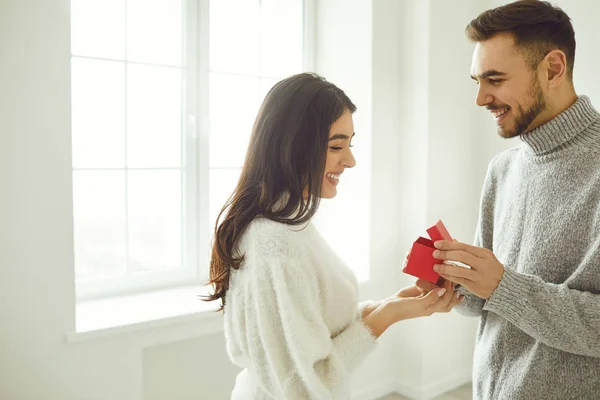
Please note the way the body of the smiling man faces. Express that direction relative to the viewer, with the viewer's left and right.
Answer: facing the viewer and to the left of the viewer

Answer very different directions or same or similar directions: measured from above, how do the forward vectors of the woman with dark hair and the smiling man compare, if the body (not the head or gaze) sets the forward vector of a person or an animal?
very different directions

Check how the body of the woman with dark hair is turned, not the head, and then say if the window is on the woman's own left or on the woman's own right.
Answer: on the woman's own left

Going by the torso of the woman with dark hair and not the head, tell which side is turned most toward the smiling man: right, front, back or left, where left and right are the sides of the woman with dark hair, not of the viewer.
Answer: front

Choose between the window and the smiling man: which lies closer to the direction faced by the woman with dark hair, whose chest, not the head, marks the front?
the smiling man

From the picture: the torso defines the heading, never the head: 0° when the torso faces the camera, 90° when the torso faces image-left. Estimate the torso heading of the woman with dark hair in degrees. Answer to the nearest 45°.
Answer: approximately 270°

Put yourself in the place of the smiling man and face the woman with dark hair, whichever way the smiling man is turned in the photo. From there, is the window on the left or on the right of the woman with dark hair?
right

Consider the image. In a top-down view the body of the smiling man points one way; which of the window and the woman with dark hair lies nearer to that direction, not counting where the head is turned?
the woman with dark hair

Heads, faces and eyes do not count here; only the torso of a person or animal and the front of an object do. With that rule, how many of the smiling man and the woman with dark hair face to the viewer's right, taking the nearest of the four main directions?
1

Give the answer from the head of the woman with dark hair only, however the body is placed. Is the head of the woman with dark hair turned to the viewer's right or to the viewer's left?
to the viewer's right
